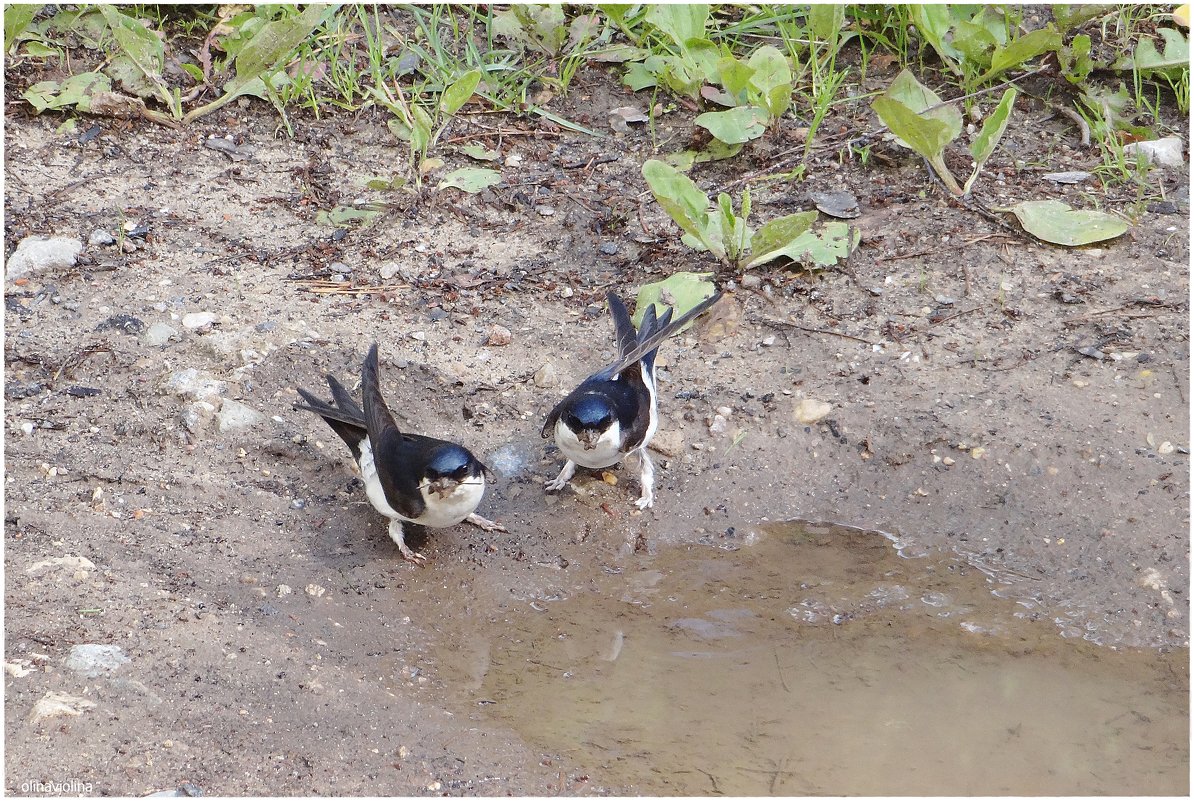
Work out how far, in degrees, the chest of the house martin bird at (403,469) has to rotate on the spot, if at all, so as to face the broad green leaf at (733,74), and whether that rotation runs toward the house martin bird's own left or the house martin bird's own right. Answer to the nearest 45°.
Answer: approximately 90° to the house martin bird's own left

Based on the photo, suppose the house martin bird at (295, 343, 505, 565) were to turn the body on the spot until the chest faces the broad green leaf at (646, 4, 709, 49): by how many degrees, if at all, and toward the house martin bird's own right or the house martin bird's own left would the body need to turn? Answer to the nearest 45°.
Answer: approximately 90° to the house martin bird's own left

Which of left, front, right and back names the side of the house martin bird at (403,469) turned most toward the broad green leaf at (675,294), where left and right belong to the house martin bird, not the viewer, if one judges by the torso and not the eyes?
left

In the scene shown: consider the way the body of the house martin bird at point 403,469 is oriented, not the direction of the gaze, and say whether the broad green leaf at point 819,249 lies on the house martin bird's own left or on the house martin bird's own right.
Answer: on the house martin bird's own left

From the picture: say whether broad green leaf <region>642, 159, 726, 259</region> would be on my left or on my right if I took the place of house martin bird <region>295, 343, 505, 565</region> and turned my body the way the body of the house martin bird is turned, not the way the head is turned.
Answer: on my left

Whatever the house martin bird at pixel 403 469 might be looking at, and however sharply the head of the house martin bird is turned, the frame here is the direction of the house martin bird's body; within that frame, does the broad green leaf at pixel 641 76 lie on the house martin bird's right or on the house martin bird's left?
on the house martin bird's left

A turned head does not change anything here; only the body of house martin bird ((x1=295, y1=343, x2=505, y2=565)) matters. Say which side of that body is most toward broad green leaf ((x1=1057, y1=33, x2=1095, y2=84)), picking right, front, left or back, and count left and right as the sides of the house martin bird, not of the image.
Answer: left

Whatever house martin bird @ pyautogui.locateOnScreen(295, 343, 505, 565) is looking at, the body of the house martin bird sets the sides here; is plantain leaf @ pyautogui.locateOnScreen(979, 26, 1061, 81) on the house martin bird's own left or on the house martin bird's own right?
on the house martin bird's own left

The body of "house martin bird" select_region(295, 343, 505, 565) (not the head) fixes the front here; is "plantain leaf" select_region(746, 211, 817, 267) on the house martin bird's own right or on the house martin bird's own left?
on the house martin bird's own left

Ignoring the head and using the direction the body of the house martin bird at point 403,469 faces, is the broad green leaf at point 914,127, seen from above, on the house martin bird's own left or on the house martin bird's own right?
on the house martin bird's own left

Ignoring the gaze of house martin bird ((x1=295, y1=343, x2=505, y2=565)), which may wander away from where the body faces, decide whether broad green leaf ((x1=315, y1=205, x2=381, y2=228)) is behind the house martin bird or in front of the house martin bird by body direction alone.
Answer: behind
